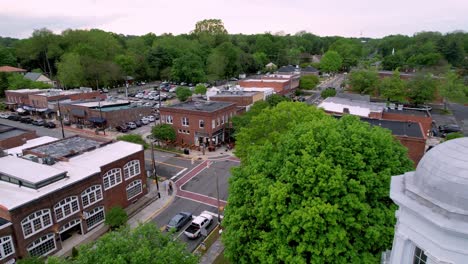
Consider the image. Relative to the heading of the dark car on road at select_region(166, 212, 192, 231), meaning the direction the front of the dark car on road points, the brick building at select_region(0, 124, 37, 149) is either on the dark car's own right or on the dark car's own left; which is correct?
on the dark car's own left

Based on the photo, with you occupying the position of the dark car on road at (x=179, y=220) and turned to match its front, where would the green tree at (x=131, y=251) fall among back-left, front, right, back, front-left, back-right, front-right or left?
back-right

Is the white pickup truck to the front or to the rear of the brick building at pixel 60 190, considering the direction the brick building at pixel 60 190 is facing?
to the front

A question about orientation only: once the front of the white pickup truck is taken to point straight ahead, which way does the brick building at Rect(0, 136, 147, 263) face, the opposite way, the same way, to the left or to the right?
to the right

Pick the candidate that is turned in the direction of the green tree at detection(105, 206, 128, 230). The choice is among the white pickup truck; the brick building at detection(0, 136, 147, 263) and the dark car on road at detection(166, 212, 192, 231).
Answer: the brick building

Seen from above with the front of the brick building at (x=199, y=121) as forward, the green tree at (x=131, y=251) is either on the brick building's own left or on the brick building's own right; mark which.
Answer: on the brick building's own right

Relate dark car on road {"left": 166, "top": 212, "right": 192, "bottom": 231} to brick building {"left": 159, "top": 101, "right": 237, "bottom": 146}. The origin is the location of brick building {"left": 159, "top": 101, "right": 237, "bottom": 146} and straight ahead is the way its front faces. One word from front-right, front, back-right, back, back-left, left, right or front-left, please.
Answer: front-right

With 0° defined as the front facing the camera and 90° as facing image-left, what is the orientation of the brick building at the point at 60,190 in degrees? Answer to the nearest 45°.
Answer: approximately 315°

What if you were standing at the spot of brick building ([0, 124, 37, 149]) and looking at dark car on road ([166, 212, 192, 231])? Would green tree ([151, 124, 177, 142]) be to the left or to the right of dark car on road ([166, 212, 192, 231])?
left

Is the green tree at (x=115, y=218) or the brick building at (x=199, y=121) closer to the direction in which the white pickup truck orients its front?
the brick building

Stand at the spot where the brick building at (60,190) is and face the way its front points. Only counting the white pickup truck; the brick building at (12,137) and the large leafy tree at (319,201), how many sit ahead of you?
2

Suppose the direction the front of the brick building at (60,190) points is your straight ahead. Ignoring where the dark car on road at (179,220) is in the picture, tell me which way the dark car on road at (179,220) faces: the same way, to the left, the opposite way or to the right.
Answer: to the left

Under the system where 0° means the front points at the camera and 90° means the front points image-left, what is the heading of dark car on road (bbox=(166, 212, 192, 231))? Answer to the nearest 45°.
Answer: approximately 225°

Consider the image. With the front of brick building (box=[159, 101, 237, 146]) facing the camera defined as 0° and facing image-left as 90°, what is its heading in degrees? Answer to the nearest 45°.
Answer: approximately 315°
